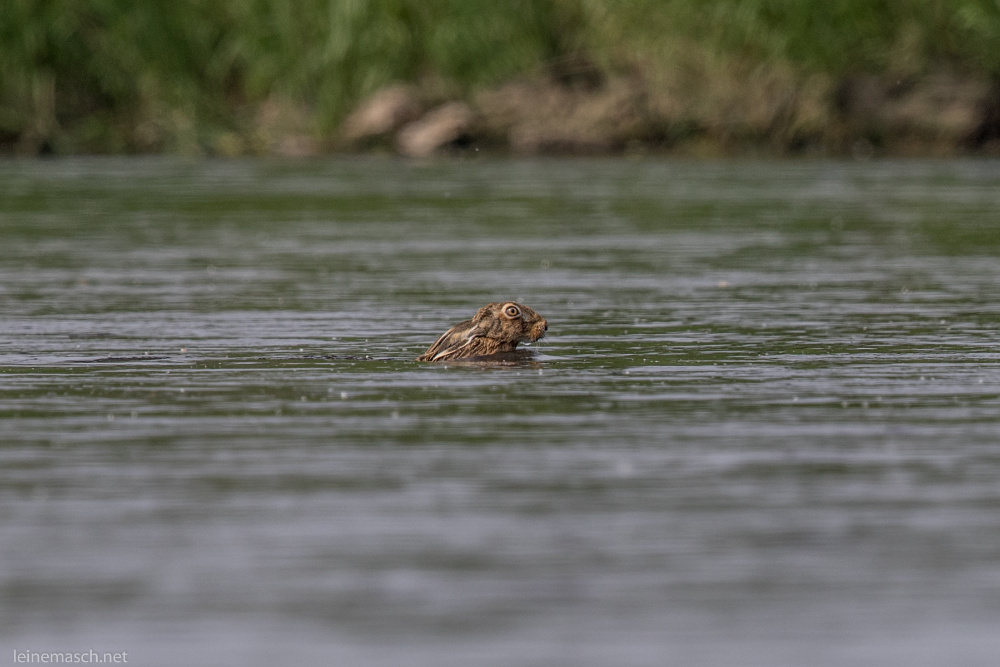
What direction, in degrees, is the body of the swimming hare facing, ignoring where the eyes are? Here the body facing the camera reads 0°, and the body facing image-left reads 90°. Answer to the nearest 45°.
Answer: approximately 270°
